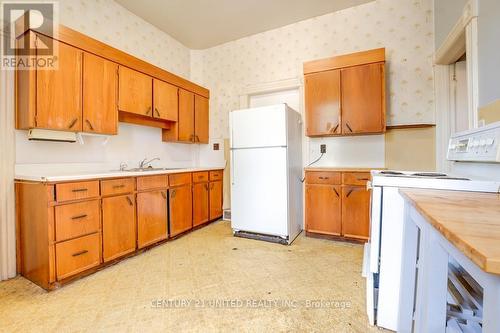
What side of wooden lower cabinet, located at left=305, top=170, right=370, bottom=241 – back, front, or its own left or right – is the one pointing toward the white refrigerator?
right

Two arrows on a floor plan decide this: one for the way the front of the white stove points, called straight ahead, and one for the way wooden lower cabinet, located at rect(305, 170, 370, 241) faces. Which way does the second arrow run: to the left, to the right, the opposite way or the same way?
to the left

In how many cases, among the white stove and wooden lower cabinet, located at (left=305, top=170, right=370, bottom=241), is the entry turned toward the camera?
1

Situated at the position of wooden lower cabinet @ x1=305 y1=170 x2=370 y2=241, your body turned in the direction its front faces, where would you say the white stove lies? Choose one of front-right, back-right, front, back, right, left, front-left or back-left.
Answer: front

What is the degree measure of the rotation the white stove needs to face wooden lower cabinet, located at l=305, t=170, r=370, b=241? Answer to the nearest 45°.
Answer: approximately 45° to its right

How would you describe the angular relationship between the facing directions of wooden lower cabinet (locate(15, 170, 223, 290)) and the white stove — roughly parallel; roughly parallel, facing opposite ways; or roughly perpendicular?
roughly parallel, facing opposite ways

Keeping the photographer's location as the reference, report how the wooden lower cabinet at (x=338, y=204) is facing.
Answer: facing the viewer

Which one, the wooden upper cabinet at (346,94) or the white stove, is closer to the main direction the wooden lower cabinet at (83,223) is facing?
the white stove

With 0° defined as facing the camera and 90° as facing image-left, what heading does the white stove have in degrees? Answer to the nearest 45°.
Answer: approximately 90°

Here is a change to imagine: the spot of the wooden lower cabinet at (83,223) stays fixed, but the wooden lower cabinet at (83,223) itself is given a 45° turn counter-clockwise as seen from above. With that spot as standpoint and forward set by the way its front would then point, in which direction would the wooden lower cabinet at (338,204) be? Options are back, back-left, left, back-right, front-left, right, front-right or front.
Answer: front

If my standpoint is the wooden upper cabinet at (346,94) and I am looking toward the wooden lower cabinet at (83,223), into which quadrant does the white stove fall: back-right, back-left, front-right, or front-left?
front-left

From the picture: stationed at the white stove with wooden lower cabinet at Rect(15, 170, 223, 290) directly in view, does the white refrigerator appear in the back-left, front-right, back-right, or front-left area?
front-right

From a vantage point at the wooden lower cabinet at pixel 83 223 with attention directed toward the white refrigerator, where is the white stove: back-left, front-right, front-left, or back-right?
front-right

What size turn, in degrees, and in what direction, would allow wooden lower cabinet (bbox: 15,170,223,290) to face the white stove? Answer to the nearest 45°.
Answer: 0° — it already faces it
